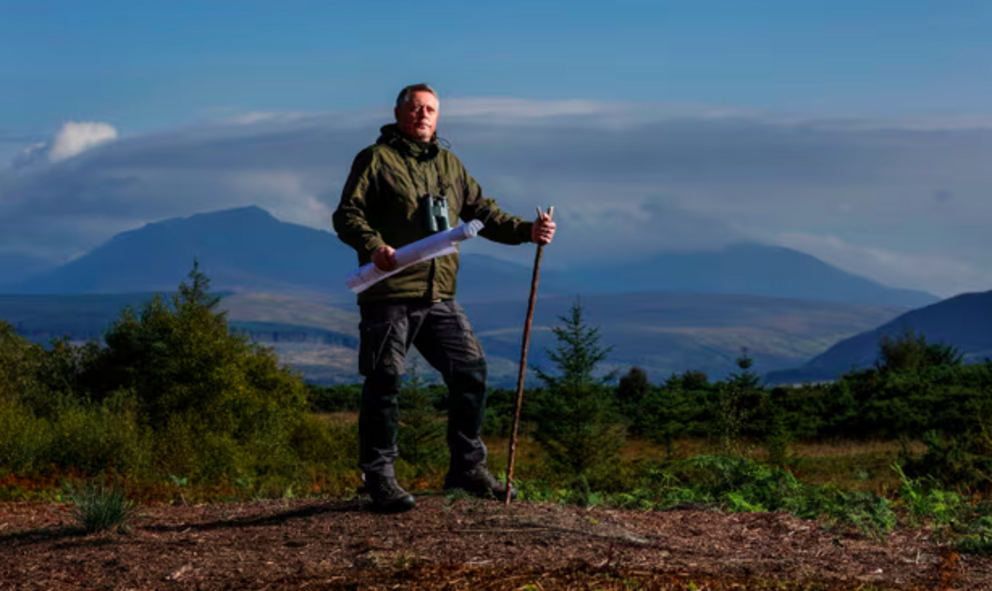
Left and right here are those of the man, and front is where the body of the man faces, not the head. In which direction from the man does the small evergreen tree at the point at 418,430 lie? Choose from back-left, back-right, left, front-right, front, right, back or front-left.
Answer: back-left

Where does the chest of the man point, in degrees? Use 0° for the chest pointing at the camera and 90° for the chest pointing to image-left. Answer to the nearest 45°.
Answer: approximately 315°

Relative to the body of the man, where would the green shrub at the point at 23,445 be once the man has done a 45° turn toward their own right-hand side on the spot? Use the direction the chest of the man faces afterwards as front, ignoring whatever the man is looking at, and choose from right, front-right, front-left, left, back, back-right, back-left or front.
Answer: back-right

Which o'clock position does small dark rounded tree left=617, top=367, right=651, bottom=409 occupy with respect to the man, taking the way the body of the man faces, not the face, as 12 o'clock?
The small dark rounded tree is roughly at 8 o'clock from the man.

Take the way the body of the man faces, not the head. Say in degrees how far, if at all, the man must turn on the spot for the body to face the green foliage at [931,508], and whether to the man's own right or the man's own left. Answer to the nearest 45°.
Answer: approximately 45° to the man's own left

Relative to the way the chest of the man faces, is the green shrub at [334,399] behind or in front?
behind

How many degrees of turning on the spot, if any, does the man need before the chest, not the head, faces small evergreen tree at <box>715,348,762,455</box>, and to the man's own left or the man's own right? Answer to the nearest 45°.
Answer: approximately 90° to the man's own left

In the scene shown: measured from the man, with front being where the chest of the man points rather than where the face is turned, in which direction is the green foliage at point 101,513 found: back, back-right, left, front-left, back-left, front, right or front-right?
back-right

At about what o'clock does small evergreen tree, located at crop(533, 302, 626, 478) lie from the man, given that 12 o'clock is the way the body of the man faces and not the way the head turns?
The small evergreen tree is roughly at 8 o'clock from the man.
